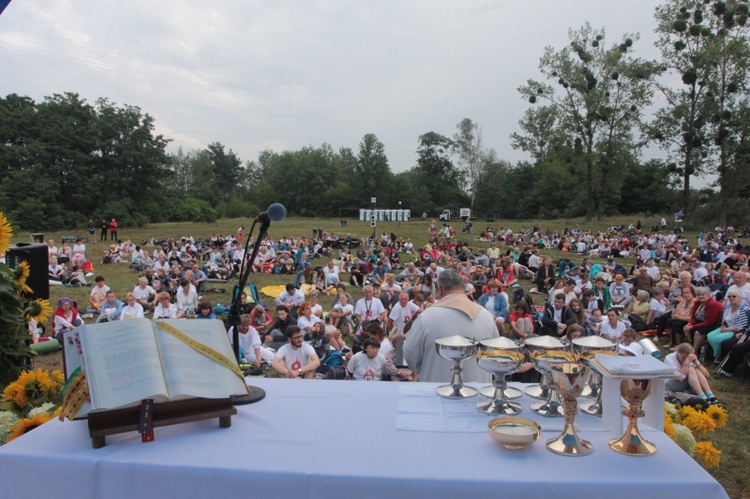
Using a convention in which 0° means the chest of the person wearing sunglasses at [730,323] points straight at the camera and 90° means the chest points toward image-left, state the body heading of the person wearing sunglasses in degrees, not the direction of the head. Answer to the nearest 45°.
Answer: approximately 45°

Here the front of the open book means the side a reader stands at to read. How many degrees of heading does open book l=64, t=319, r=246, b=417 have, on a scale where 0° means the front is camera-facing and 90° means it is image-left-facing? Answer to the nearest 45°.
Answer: approximately 0°

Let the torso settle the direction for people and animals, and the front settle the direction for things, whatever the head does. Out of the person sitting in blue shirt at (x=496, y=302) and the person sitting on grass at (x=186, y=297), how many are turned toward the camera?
2

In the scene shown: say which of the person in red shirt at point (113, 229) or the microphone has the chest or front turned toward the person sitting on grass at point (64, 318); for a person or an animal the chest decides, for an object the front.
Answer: the person in red shirt

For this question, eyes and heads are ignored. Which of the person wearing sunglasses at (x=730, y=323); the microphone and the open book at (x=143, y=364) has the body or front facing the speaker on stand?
the person wearing sunglasses

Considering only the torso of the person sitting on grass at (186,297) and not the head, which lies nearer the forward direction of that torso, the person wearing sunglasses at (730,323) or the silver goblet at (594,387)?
the silver goblet

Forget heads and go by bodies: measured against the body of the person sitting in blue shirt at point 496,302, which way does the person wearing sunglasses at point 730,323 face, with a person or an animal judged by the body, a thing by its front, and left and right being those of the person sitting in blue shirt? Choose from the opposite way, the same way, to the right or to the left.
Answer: to the right
